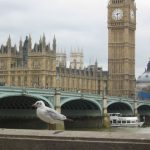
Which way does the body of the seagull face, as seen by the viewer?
to the viewer's left
